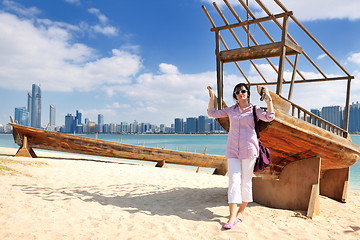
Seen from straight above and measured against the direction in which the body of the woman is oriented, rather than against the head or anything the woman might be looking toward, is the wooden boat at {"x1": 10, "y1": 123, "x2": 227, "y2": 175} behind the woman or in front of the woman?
behind

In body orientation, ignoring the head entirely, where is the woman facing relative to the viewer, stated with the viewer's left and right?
facing the viewer

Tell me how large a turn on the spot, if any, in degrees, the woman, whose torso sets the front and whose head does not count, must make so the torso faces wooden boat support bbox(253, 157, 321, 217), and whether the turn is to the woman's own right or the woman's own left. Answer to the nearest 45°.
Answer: approximately 135° to the woman's own left

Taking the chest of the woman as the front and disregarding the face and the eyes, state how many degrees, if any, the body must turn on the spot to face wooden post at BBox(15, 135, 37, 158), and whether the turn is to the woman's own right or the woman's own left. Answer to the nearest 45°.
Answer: approximately 135° to the woman's own right
